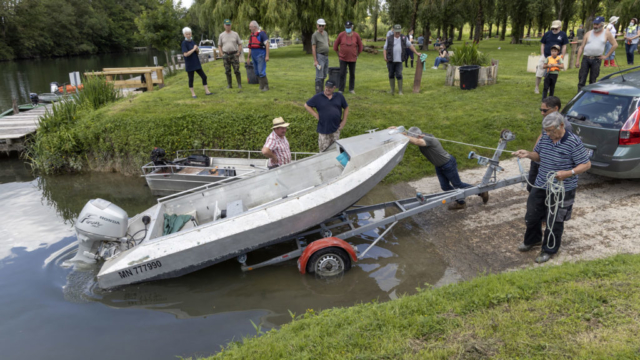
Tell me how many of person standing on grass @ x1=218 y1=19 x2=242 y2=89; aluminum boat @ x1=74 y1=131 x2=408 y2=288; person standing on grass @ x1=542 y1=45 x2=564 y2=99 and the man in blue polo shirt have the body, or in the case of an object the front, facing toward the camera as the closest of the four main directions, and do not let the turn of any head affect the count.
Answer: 3

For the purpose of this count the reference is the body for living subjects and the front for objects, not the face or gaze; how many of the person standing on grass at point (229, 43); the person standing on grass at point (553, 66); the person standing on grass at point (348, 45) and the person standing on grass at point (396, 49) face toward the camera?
4

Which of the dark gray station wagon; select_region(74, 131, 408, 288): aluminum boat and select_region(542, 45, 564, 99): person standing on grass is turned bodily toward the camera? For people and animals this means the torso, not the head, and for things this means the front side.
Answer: the person standing on grass

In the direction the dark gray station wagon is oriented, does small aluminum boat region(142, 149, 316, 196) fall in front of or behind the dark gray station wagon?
behind

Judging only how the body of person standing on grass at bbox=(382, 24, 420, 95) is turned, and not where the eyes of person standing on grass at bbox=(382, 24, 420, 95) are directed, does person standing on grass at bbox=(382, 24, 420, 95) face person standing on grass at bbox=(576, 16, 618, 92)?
no

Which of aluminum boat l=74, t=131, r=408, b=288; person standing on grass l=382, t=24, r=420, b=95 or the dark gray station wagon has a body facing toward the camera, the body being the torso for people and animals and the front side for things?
the person standing on grass

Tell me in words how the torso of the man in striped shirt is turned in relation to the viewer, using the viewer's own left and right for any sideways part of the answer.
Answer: facing the viewer and to the left of the viewer

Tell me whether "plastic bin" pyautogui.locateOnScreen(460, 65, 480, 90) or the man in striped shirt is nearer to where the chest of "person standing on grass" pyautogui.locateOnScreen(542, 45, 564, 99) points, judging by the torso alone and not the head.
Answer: the man in striped shirt

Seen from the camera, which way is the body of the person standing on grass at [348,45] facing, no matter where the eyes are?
toward the camera

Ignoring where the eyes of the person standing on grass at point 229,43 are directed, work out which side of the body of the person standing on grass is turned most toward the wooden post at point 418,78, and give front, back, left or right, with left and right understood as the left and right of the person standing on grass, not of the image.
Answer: left

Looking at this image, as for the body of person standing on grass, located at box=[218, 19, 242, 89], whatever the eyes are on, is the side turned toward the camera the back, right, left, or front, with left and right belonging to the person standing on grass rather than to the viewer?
front

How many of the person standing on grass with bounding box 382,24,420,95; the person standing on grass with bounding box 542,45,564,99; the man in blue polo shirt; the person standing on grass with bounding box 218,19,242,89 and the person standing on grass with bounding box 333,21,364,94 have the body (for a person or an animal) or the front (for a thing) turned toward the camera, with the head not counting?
5

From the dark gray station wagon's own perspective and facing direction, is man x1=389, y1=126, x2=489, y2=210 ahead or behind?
behind

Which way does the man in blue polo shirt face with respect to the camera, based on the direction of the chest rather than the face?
toward the camera

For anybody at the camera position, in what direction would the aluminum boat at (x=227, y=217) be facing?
facing away from the viewer and to the right of the viewer
